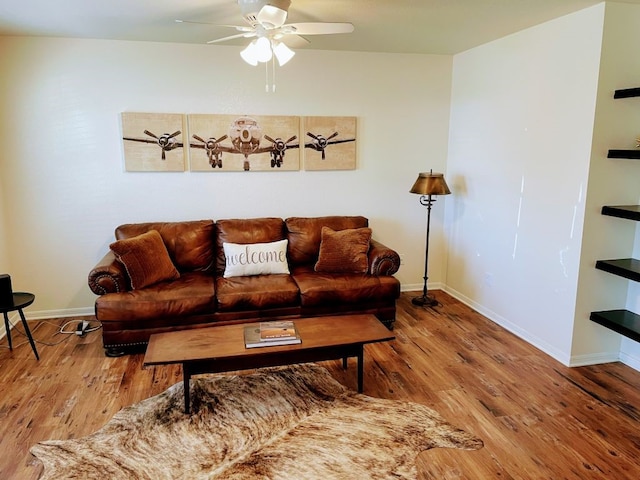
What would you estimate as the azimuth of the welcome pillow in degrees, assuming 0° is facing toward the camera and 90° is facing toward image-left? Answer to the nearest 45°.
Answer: approximately 0°

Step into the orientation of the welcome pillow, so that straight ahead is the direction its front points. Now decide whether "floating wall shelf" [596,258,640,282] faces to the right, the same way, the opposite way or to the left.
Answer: to the right

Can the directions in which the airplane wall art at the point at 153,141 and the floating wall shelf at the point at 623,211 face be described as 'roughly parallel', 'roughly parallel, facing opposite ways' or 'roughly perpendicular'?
roughly perpendicular

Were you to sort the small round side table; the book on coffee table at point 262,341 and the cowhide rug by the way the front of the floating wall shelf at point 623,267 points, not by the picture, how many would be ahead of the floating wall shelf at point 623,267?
3

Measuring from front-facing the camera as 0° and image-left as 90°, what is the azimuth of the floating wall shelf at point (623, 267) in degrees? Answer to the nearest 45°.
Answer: approximately 45°

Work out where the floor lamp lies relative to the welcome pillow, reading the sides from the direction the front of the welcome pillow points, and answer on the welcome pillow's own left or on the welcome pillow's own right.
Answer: on the welcome pillow's own left

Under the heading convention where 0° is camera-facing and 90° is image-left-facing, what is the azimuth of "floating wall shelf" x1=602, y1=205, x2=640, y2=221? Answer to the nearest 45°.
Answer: approximately 45°

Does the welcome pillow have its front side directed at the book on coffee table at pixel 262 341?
yes

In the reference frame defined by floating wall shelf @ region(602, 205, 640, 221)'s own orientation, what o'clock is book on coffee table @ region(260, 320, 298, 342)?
The book on coffee table is roughly at 12 o'clock from the floating wall shelf.

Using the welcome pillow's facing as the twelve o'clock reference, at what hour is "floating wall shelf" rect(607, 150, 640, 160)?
The floating wall shelf is roughly at 10 o'clock from the welcome pillow.

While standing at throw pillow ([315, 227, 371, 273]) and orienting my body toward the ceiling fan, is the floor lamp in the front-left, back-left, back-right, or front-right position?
back-left

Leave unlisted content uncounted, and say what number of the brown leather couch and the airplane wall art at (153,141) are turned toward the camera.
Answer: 2
